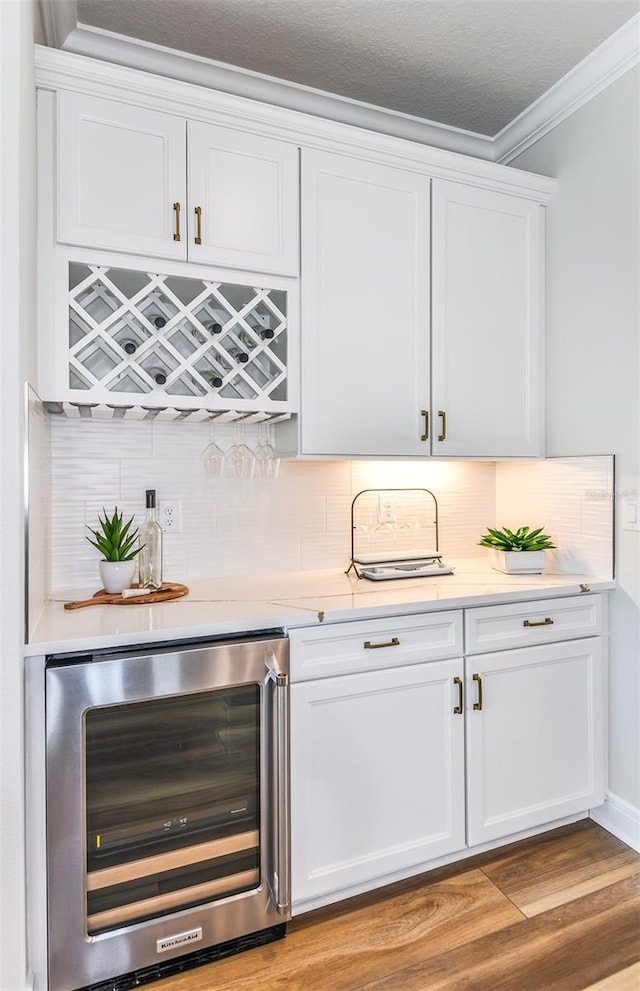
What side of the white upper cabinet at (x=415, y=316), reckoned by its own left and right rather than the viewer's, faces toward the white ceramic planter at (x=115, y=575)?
right

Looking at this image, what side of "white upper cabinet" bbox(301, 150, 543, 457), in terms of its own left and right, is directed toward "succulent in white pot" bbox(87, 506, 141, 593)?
right

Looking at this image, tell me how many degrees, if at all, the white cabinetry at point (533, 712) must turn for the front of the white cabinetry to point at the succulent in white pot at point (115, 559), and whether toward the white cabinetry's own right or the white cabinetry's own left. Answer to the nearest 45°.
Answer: approximately 90° to the white cabinetry's own right

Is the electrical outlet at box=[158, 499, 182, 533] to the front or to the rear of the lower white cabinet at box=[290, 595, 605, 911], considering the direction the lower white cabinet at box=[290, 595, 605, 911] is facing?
to the rear

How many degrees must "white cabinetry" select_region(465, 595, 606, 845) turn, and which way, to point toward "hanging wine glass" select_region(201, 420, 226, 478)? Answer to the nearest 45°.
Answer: approximately 135° to its right

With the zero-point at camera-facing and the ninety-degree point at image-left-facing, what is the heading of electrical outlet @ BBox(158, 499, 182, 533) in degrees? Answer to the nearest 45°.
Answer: approximately 0°

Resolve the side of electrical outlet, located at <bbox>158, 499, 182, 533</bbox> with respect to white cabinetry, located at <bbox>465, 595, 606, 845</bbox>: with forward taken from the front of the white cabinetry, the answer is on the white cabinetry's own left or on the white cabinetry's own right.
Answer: on the white cabinetry's own right

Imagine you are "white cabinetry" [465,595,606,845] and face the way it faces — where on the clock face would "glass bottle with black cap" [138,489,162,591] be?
The glass bottle with black cap is roughly at 4 o'clock from the white cabinetry.
